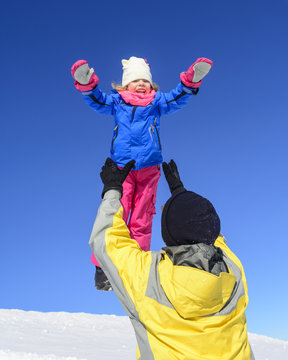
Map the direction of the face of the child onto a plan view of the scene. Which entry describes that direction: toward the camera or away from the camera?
toward the camera

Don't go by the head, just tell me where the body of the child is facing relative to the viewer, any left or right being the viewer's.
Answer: facing the viewer
